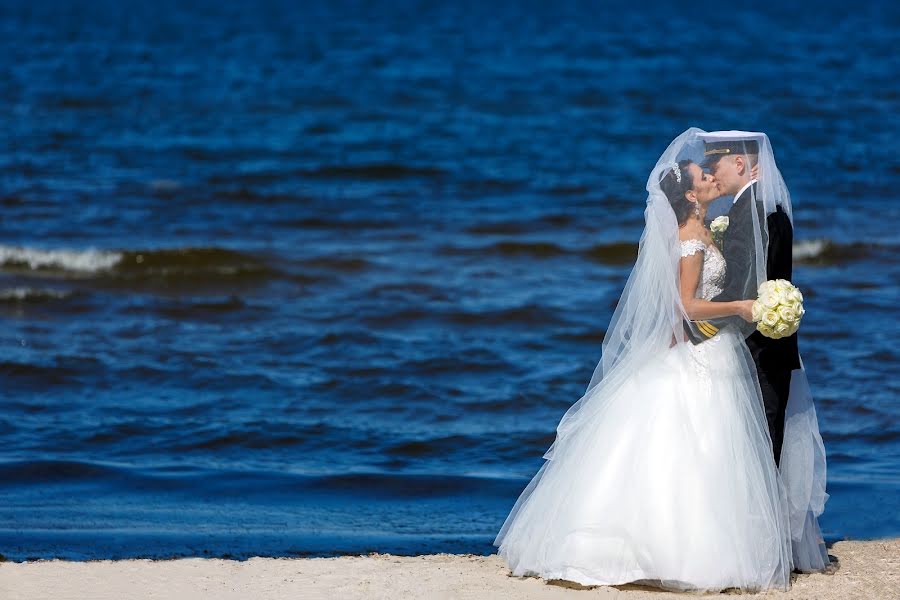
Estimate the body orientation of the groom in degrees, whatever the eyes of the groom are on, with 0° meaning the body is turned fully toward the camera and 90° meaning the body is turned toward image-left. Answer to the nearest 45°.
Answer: approximately 90°

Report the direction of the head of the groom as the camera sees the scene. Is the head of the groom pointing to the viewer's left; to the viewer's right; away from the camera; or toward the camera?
to the viewer's left

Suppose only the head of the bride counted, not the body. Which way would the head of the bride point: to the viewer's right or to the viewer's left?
to the viewer's right

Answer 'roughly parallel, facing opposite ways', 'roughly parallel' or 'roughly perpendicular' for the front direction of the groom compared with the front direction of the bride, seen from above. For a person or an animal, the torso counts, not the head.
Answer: roughly parallel, facing opposite ways

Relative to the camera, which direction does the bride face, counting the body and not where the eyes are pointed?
to the viewer's right
